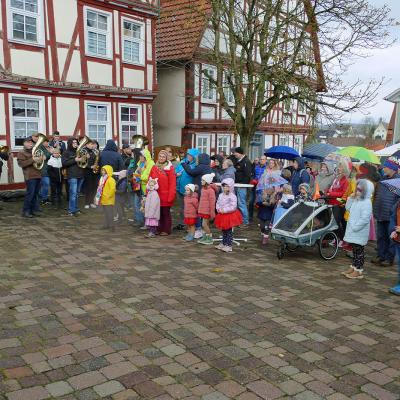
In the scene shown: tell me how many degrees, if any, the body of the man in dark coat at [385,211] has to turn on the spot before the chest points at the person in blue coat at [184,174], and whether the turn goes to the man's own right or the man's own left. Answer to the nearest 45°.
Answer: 0° — they already face them

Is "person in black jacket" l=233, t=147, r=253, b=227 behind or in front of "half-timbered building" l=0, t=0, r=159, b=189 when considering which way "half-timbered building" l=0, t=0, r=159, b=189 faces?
in front

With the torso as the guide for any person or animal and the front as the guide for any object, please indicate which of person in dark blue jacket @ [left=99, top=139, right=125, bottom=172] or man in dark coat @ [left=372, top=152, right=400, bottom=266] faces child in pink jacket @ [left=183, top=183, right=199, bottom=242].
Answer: the man in dark coat

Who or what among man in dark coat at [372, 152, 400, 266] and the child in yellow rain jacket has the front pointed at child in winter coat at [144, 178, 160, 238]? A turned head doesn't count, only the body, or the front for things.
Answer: the man in dark coat

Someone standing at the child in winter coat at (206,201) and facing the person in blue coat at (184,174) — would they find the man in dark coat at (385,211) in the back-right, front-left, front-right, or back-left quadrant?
back-right

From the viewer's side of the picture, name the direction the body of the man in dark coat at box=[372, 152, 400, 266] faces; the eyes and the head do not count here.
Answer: to the viewer's left

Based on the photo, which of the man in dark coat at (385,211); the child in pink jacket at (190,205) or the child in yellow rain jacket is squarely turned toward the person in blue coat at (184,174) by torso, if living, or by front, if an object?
the man in dark coat

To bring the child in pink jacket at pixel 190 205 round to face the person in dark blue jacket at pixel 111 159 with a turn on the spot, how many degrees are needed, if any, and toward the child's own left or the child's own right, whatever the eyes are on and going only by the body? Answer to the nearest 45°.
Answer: approximately 90° to the child's own right

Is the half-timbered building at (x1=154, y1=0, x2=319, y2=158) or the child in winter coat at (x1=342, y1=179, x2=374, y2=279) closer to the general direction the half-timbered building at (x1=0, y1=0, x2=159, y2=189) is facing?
the child in winter coat
